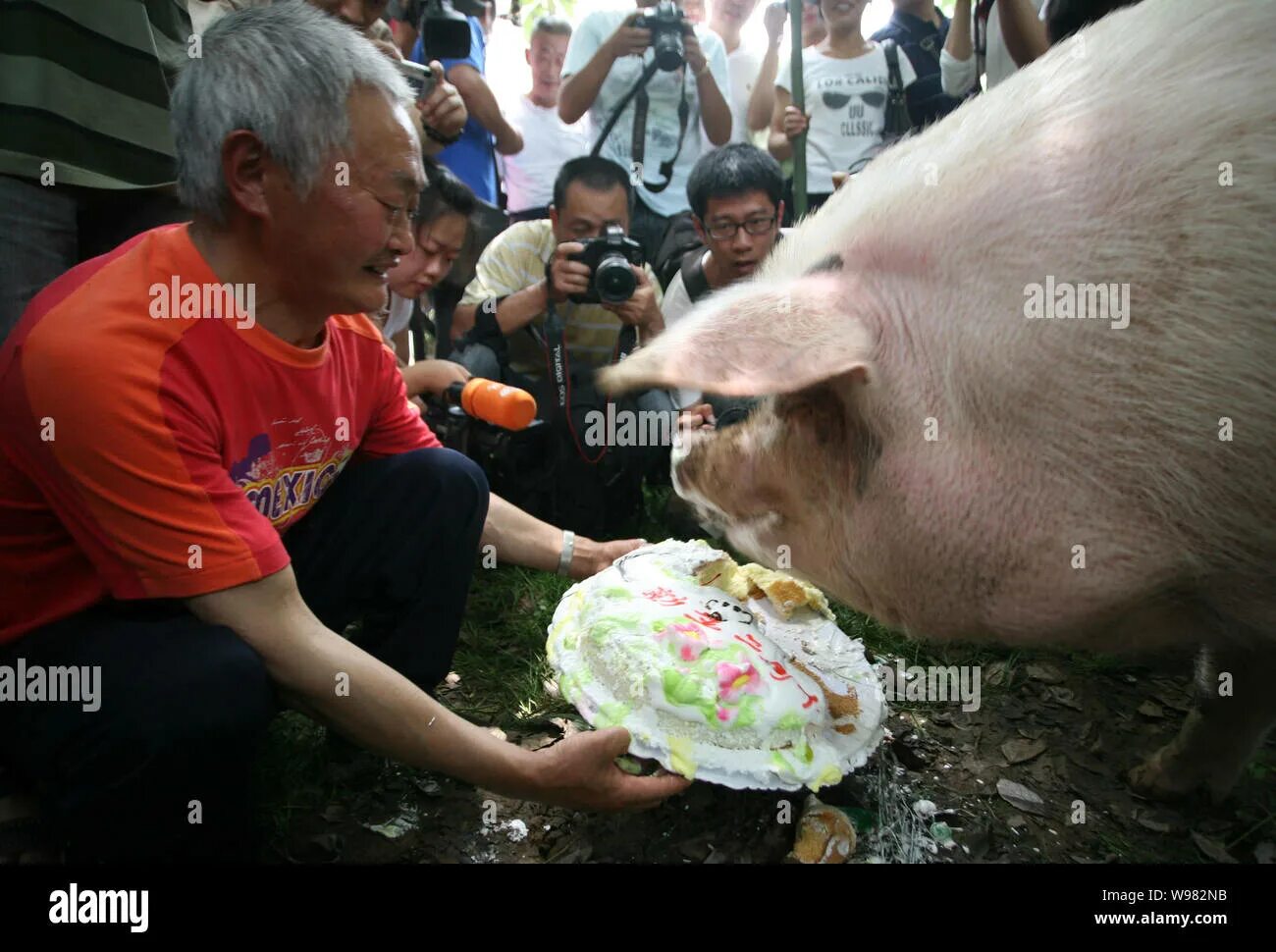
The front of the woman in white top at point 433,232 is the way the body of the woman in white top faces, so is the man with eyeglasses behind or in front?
in front

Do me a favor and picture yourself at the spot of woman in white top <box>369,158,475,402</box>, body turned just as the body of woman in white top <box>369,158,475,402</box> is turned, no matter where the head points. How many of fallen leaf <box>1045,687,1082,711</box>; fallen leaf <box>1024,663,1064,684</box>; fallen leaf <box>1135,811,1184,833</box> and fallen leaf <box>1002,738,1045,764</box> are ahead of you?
4

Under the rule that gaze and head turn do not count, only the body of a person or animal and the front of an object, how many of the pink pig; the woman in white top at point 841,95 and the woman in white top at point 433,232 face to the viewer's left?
1

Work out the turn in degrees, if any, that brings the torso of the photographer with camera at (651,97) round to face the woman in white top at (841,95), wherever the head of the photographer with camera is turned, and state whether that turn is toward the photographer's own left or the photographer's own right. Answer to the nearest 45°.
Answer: approximately 90° to the photographer's own left

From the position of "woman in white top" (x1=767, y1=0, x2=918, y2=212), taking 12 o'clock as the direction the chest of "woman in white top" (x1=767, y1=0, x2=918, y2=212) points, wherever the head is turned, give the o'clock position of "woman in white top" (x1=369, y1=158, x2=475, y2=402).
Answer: "woman in white top" (x1=369, y1=158, x2=475, y2=402) is roughly at 2 o'clock from "woman in white top" (x1=767, y1=0, x2=918, y2=212).

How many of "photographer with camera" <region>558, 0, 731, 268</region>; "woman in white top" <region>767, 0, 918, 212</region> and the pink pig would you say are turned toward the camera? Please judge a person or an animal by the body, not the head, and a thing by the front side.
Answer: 2

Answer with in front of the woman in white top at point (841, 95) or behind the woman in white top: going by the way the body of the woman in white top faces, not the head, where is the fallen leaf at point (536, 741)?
in front

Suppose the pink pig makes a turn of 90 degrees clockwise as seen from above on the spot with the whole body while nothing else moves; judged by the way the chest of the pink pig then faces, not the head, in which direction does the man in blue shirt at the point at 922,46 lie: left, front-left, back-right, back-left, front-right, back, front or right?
front

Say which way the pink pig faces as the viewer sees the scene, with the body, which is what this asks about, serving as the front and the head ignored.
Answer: to the viewer's left

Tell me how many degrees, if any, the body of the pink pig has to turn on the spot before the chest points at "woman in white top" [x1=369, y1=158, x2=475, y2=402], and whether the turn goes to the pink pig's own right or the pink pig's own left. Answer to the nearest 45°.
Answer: approximately 45° to the pink pig's own right
